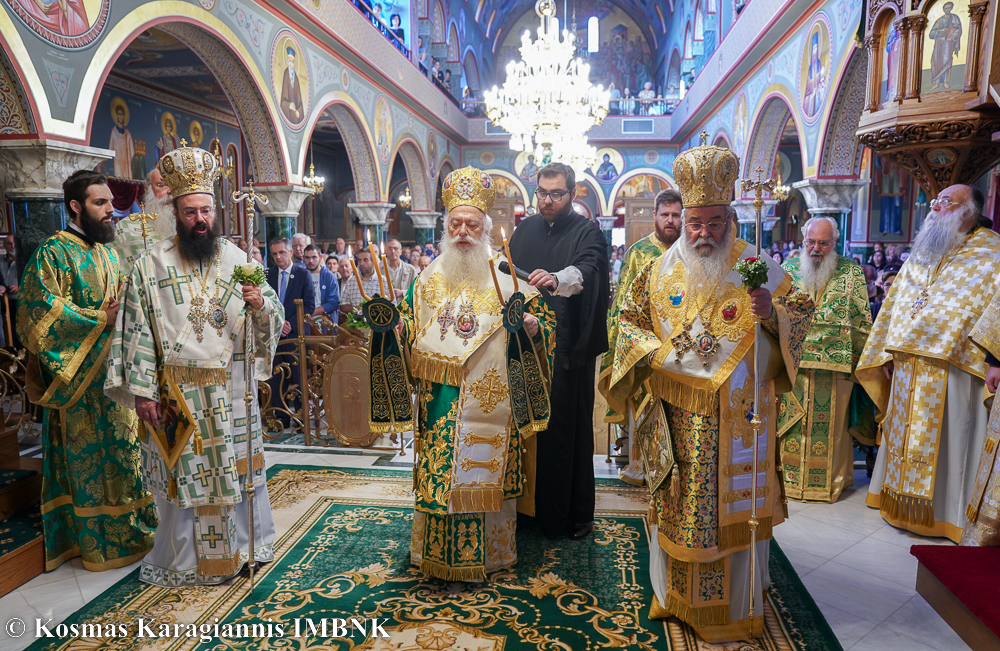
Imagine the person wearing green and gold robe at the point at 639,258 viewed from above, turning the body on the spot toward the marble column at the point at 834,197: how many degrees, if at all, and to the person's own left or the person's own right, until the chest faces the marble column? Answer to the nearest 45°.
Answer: approximately 135° to the person's own left

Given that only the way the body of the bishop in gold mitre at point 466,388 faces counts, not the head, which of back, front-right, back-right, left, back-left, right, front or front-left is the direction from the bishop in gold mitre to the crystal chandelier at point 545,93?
back

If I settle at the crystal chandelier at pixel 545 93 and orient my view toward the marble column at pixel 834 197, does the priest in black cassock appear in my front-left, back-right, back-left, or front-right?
front-right

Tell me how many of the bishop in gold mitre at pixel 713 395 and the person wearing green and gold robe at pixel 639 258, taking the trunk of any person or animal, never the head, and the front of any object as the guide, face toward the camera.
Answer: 2

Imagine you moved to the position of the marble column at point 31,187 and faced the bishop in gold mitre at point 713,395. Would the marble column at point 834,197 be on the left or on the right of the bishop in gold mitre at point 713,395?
left

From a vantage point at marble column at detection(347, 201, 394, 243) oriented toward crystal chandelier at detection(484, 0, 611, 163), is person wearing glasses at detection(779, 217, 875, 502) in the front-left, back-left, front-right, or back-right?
front-right

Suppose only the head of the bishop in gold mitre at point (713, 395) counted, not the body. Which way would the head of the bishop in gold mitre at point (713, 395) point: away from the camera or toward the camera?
toward the camera

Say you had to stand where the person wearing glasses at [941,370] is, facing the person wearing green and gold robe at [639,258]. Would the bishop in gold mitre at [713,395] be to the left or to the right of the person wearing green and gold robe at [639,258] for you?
left

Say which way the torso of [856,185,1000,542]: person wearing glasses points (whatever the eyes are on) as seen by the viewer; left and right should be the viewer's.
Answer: facing the viewer and to the left of the viewer

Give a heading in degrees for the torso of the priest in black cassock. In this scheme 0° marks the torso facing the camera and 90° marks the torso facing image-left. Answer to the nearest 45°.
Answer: approximately 45°

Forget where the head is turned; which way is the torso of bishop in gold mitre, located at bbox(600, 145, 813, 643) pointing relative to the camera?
toward the camera

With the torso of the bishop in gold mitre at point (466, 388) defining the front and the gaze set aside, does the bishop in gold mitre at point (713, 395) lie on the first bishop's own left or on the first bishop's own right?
on the first bishop's own left

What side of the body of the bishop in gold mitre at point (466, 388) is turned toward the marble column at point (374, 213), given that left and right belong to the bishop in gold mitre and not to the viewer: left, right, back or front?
back

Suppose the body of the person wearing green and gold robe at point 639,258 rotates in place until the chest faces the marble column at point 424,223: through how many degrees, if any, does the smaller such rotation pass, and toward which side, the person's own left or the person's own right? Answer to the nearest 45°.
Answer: approximately 135° to the person's own right

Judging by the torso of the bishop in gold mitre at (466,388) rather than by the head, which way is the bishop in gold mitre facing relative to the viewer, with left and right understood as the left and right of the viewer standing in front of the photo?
facing the viewer

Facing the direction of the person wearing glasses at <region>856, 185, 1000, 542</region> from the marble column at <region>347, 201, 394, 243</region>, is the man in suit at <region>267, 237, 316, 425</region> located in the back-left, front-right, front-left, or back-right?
front-right

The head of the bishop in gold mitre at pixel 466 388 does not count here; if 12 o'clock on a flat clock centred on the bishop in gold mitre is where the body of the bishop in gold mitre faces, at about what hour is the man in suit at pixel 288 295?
The man in suit is roughly at 5 o'clock from the bishop in gold mitre.

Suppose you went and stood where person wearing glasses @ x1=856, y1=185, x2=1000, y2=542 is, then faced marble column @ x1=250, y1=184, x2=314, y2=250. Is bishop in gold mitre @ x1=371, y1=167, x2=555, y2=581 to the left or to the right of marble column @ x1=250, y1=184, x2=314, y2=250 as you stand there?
left

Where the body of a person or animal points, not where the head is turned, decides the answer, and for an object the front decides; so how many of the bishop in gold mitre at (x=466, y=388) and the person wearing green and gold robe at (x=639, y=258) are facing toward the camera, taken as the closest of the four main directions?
2

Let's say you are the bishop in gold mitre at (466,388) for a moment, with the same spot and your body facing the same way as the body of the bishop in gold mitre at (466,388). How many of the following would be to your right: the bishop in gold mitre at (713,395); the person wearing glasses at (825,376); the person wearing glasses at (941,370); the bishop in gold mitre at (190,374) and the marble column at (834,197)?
1

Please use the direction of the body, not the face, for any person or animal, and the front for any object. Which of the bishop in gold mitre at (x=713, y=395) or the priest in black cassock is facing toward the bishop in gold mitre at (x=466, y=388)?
the priest in black cassock
